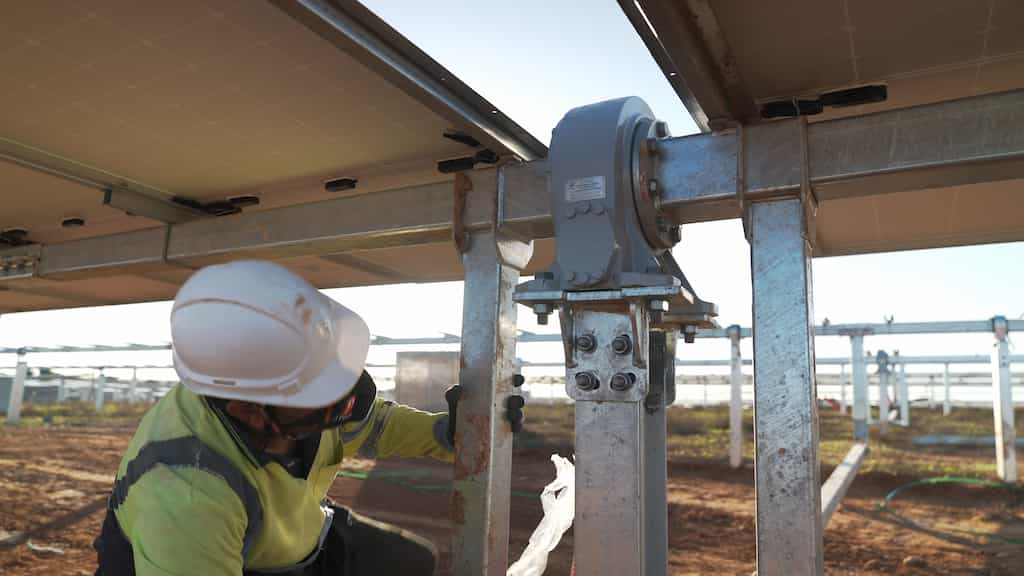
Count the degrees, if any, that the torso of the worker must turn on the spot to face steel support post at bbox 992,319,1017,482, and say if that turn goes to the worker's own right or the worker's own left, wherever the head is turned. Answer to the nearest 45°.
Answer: approximately 90° to the worker's own left

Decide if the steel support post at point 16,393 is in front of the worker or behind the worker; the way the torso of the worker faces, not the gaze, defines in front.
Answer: behind

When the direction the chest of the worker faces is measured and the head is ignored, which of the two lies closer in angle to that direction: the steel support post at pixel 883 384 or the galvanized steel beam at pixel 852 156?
the galvanized steel beam

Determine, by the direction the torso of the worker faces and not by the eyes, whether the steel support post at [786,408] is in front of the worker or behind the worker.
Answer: in front

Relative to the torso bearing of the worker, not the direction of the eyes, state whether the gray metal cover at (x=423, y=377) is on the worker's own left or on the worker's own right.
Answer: on the worker's own left

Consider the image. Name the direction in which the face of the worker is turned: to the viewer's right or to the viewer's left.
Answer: to the viewer's right

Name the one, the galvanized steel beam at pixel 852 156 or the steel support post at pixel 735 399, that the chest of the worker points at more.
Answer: the galvanized steel beam
